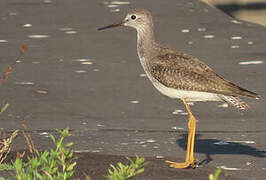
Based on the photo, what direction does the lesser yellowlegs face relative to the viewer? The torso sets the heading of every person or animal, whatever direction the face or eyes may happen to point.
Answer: to the viewer's left
